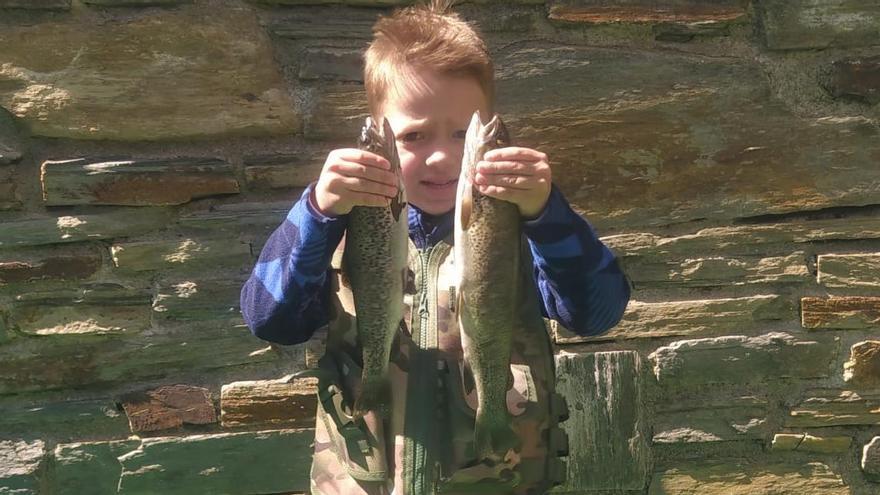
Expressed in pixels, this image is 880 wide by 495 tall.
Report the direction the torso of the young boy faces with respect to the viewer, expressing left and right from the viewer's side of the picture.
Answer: facing the viewer
